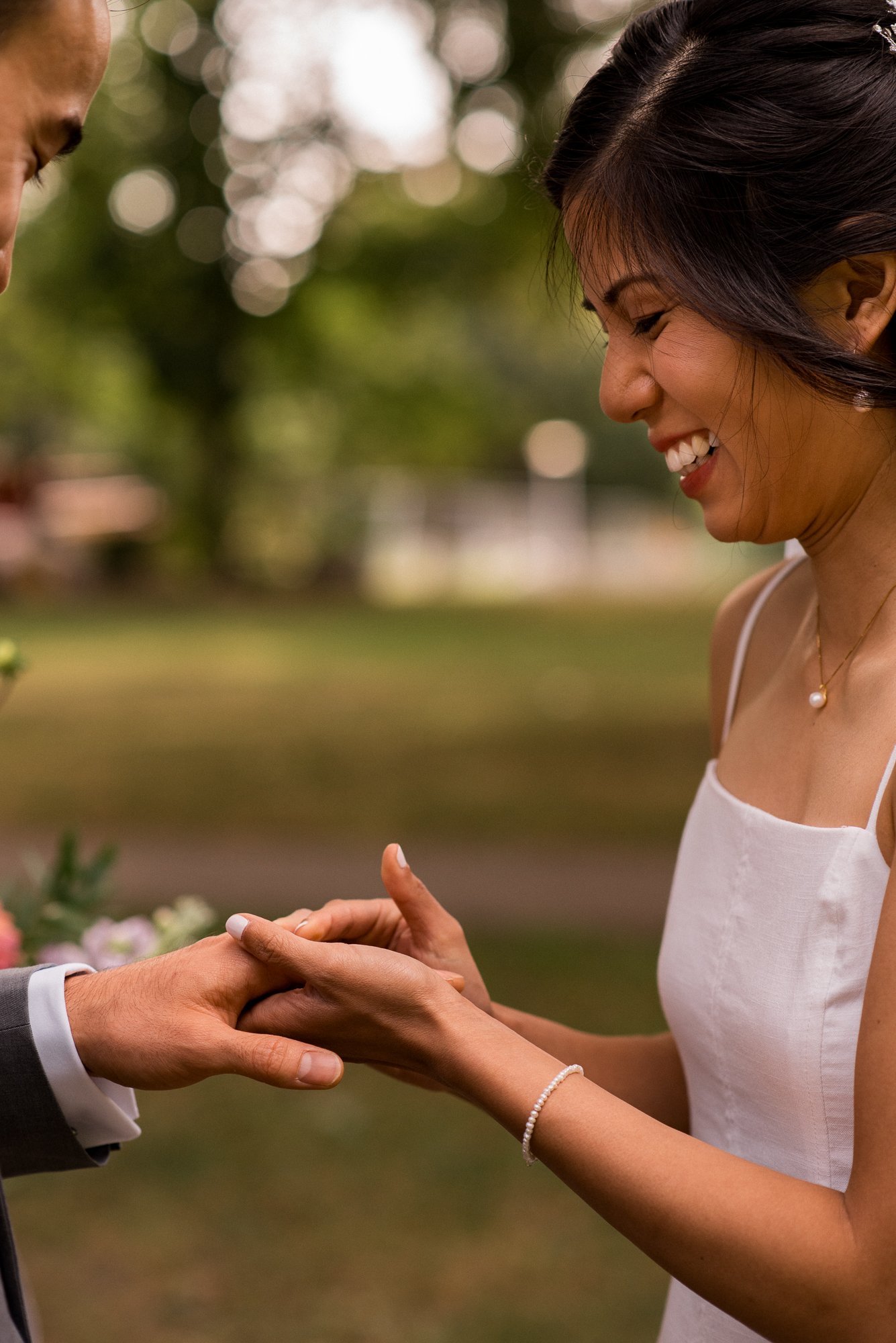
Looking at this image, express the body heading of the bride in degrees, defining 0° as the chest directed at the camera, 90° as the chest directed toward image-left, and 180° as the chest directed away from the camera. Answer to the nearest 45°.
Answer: approximately 45°

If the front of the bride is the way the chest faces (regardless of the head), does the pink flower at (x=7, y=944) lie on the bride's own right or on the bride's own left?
on the bride's own right

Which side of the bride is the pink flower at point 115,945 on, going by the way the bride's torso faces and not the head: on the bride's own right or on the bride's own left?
on the bride's own right

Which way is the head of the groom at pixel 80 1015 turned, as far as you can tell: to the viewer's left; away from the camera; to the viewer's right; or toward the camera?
to the viewer's right

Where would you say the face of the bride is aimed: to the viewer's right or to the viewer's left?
to the viewer's left
